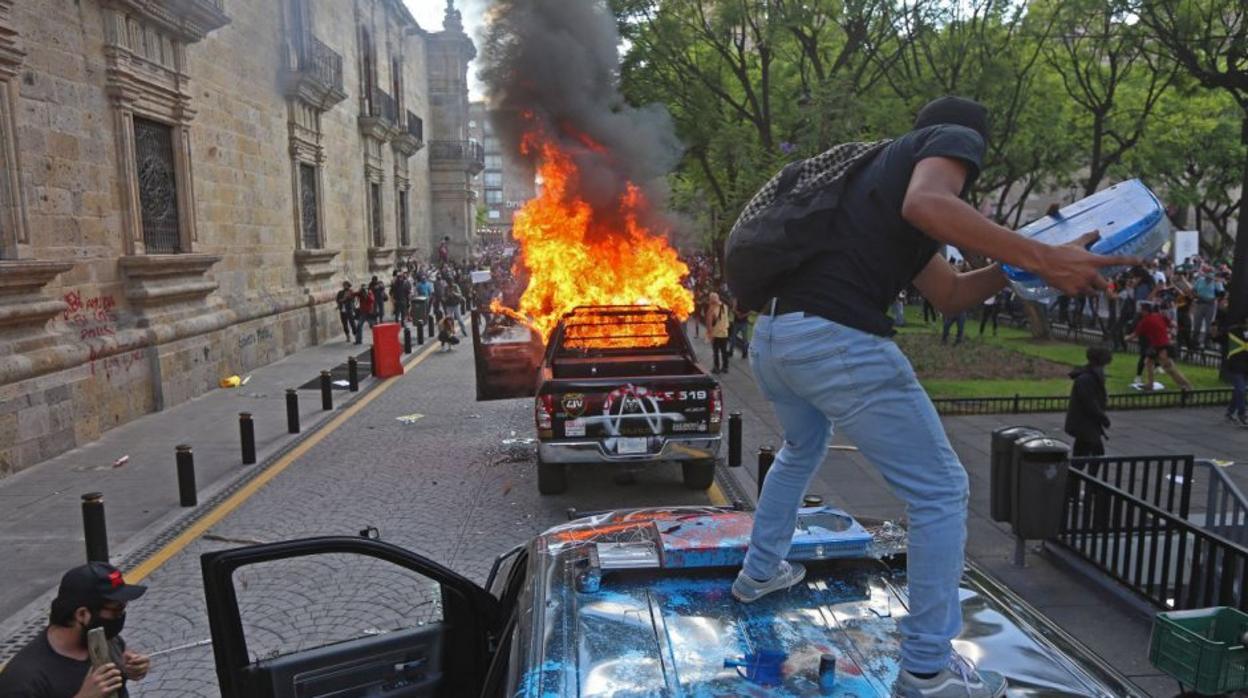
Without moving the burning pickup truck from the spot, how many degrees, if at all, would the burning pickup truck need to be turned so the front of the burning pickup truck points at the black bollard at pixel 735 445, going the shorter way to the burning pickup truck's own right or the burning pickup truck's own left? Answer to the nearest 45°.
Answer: approximately 135° to the burning pickup truck's own right

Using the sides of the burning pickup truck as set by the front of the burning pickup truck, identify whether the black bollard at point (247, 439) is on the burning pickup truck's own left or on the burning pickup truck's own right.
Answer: on the burning pickup truck's own left

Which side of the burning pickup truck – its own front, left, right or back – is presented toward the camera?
back

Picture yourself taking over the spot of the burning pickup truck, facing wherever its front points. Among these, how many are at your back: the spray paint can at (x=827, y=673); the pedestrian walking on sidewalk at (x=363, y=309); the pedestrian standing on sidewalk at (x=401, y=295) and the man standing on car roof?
2

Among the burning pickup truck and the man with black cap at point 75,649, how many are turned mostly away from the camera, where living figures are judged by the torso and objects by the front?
1

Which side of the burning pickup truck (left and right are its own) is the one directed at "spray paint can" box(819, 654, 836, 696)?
back

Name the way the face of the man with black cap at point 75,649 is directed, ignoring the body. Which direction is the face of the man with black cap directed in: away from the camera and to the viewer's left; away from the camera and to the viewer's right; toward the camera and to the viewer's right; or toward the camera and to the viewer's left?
toward the camera and to the viewer's right

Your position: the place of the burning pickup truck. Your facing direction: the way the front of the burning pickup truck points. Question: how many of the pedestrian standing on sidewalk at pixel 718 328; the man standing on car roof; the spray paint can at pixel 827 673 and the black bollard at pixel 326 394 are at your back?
2

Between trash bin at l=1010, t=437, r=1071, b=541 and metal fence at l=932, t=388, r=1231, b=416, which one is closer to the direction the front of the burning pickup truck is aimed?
the metal fence

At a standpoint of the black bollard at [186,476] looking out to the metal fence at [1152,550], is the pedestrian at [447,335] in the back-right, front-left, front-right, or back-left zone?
back-left

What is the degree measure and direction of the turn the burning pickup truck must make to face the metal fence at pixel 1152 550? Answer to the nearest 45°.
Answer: approximately 135° to its right
